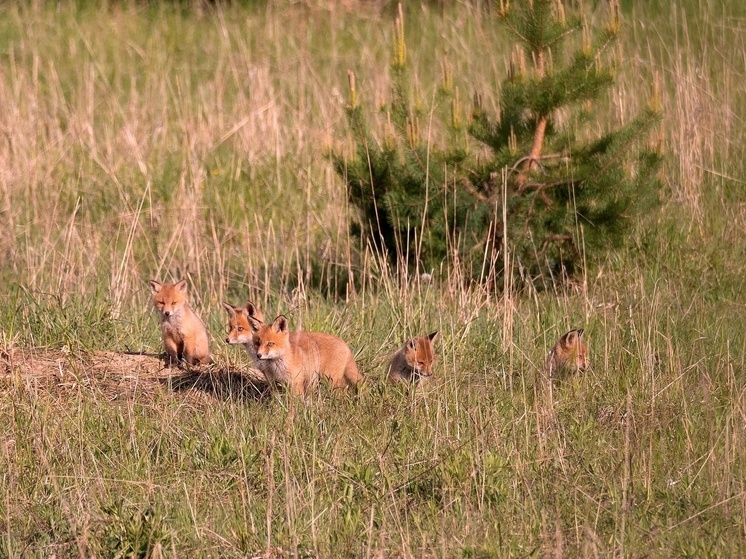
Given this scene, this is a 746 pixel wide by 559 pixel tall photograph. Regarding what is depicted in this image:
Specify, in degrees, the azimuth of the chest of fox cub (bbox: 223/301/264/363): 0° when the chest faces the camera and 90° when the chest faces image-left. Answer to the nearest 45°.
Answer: approximately 45°

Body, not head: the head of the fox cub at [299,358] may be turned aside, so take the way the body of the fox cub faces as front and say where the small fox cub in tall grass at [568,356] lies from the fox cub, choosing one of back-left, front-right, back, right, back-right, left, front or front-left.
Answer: back-left

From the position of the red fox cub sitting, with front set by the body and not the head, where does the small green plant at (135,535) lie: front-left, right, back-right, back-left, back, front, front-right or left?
front-left

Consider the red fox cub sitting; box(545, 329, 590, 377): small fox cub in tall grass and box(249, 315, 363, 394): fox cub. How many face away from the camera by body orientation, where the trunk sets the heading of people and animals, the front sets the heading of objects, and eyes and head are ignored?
0

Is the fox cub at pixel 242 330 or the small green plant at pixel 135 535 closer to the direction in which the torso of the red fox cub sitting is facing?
the small green plant

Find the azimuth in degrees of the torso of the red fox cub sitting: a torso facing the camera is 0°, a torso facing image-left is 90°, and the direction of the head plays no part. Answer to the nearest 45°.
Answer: approximately 45°

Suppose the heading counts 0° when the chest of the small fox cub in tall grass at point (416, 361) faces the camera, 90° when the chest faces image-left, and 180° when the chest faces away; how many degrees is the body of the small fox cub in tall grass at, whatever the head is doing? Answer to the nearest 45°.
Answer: approximately 315°

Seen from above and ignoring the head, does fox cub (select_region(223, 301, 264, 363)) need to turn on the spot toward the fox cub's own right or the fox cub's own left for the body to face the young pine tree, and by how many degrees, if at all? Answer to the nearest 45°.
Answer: approximately 180°

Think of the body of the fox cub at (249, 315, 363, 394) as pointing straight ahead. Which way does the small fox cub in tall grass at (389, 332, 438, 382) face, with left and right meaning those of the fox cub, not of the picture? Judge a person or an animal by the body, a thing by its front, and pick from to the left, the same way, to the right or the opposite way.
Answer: to the left

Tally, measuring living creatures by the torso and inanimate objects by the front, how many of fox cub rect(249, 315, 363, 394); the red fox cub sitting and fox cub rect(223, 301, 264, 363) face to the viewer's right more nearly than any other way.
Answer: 0

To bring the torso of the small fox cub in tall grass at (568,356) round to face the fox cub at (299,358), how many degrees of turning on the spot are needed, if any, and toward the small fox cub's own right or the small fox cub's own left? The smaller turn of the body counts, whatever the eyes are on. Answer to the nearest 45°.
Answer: approximately 135° to the small fox cub's own right
